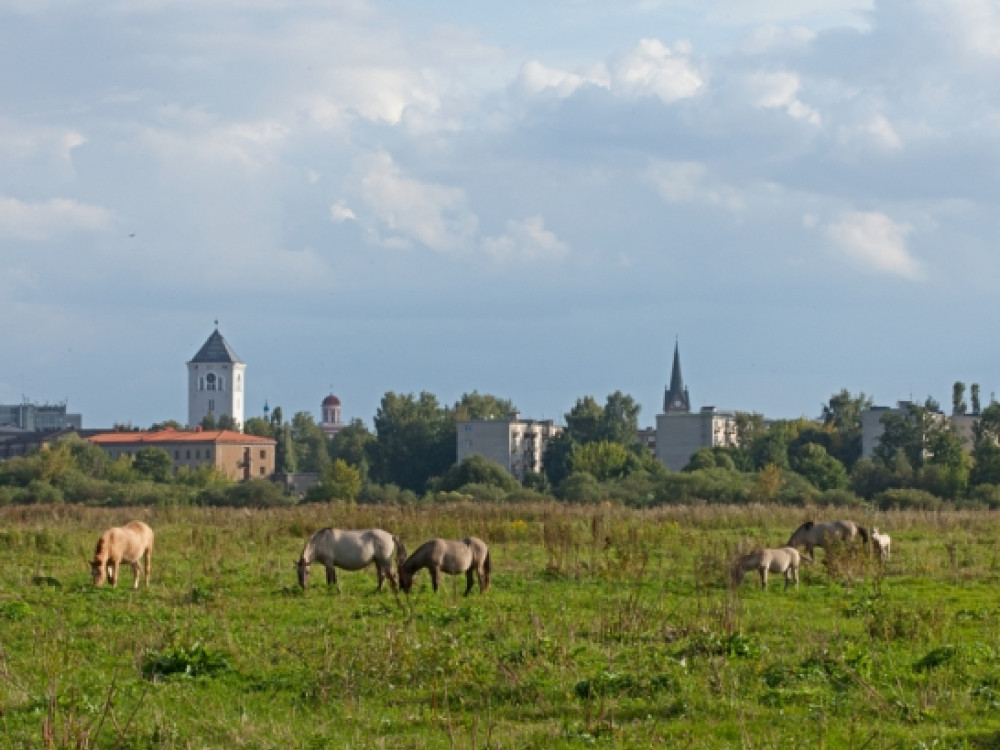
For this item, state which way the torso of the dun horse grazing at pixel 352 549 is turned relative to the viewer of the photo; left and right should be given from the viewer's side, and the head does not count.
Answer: facing to the left of the viewer

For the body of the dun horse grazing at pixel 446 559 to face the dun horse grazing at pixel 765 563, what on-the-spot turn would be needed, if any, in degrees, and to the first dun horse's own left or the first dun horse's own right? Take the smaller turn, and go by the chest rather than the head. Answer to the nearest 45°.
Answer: approximately 180°

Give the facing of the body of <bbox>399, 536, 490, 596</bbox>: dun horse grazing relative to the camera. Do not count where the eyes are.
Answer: to the viewer's left

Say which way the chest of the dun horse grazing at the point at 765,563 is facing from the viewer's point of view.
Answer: to the viewer's left

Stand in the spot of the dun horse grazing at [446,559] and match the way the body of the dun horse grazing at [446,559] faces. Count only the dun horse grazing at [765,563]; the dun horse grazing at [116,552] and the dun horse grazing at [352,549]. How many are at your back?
1

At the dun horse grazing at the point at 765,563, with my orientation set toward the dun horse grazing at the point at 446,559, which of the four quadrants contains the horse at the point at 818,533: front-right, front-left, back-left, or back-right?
back-right
